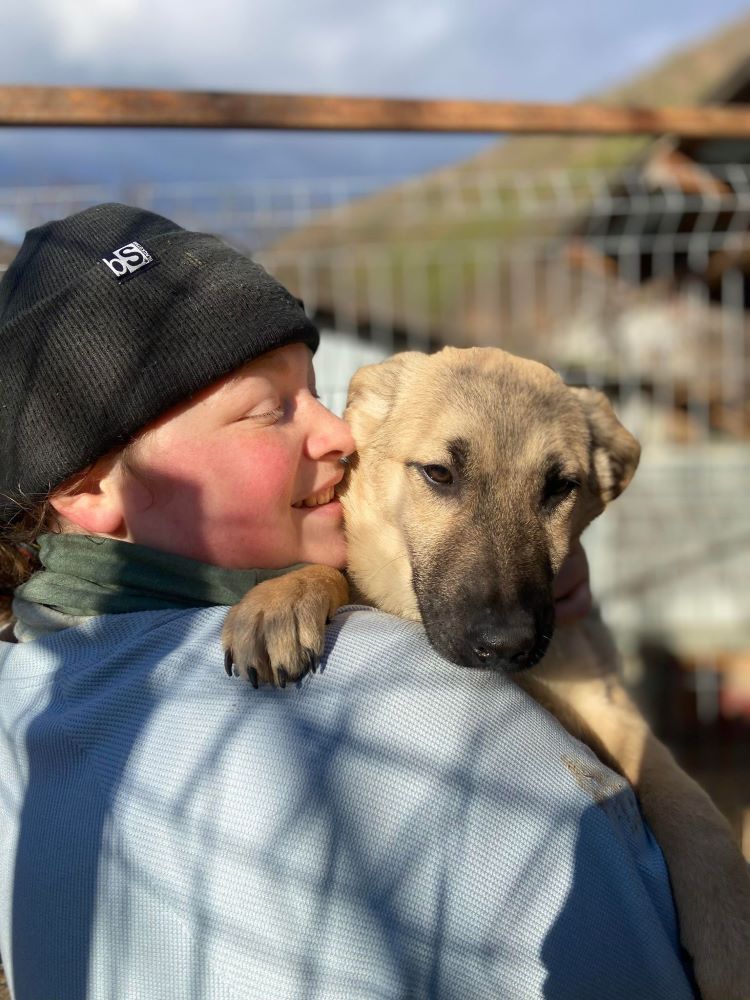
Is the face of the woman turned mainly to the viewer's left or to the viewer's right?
to the viewer's right

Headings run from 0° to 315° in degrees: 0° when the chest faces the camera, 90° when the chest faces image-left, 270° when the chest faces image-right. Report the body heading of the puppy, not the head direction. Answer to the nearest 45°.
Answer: approximately 0°

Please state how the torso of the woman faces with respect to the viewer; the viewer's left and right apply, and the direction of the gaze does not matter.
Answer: facing away from the viewer and to the right of the viewer

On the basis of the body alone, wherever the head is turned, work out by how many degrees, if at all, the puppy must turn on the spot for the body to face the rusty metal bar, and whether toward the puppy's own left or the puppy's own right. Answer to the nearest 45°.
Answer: approximately 135° to the puppy's own right

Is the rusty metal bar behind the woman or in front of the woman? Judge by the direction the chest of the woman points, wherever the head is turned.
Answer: in front
